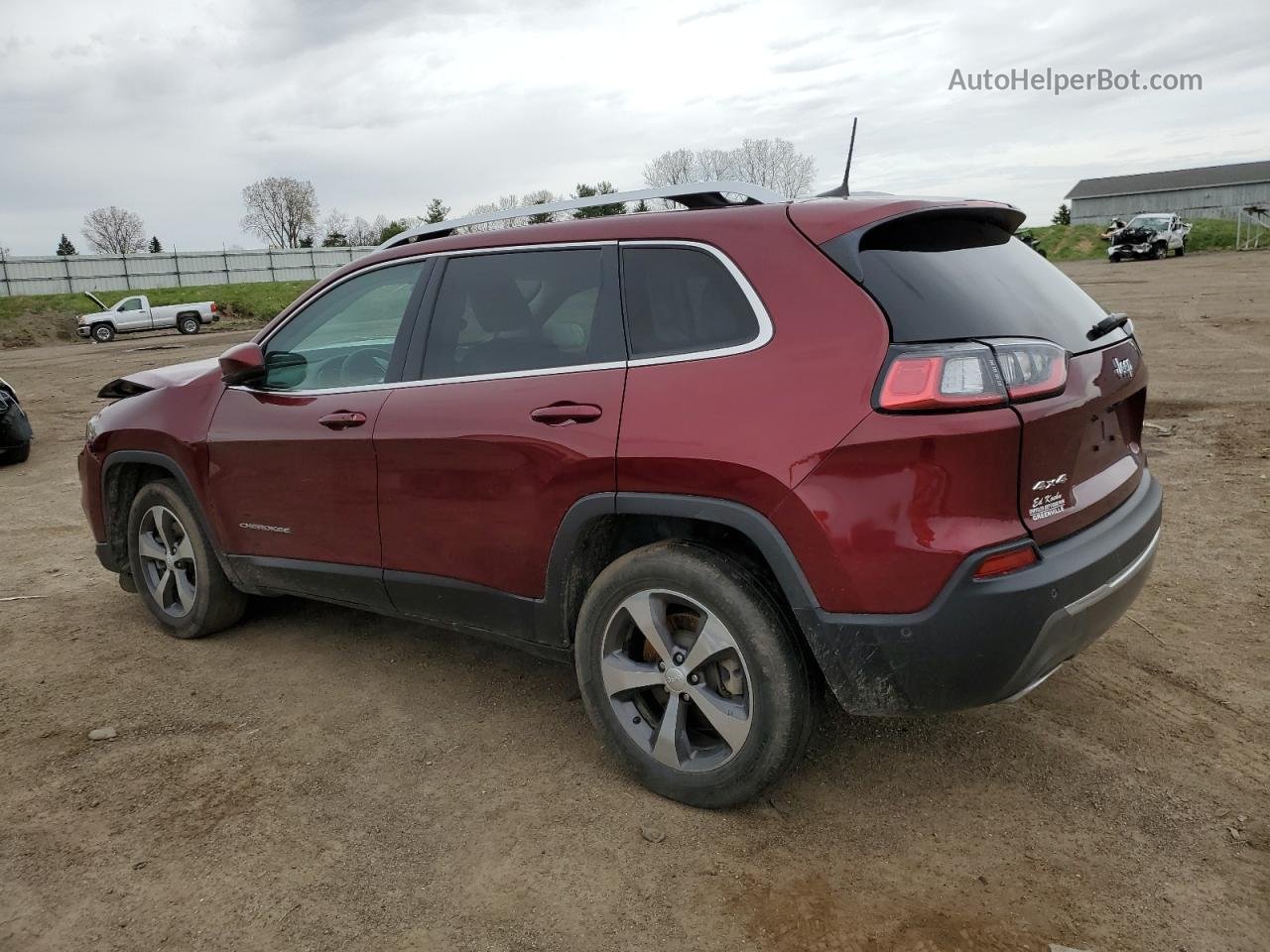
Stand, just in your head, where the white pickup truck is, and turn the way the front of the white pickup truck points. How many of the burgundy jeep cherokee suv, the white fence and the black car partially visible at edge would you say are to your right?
1

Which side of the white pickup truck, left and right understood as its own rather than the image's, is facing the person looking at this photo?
left

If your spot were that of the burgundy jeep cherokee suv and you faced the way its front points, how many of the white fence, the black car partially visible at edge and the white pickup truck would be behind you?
0

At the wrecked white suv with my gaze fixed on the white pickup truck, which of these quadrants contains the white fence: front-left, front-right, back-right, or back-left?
front-right

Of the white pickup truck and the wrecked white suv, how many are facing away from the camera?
0

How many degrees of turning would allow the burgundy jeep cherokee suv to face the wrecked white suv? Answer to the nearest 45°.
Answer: approximately 90° to its right

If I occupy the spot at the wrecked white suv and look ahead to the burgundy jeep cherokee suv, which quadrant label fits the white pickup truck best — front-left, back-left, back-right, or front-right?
front-right

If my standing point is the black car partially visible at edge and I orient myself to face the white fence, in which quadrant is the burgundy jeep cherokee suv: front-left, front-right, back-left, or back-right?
back-right

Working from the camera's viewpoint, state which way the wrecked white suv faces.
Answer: facing the viewer and to the left of the viewer

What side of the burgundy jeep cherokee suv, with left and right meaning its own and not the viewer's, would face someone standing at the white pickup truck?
front

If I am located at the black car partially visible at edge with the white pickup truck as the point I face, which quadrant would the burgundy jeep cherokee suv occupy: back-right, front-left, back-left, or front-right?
back-right

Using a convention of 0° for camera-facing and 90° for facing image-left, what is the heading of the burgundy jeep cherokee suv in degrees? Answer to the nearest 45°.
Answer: approximately 135°

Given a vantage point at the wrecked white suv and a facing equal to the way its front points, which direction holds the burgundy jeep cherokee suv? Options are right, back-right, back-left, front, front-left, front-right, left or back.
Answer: front-left
